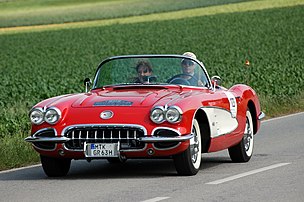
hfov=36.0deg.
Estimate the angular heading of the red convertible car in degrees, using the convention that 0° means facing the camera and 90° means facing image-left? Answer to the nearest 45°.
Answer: approximately 0°
